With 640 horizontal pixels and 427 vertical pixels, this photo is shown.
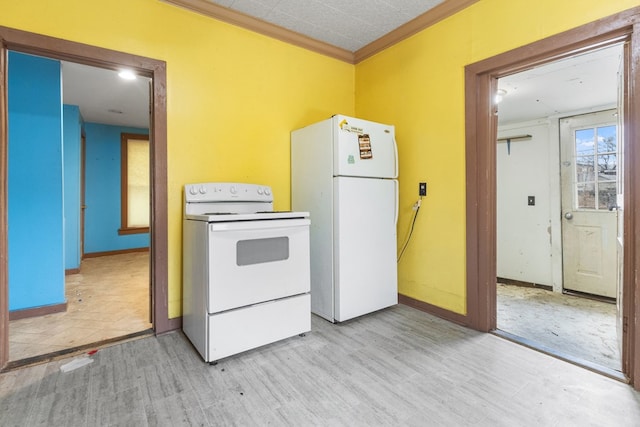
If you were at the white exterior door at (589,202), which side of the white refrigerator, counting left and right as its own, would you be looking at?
left

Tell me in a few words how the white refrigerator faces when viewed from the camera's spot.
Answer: facing the viewer and to the right of the viewer

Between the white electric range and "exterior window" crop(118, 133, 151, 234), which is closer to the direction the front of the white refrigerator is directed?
the white electric range

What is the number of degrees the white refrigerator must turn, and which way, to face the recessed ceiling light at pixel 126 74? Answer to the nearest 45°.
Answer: approximately 135° to its right

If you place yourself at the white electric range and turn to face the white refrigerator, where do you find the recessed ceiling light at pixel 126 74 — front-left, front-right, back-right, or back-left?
back-left

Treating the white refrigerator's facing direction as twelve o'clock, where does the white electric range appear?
The white electric range is roughly at 3 o'clock from the white refrigerator.

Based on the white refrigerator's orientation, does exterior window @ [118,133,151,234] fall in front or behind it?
behind

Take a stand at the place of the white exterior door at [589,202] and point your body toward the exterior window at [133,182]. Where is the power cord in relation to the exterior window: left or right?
left
